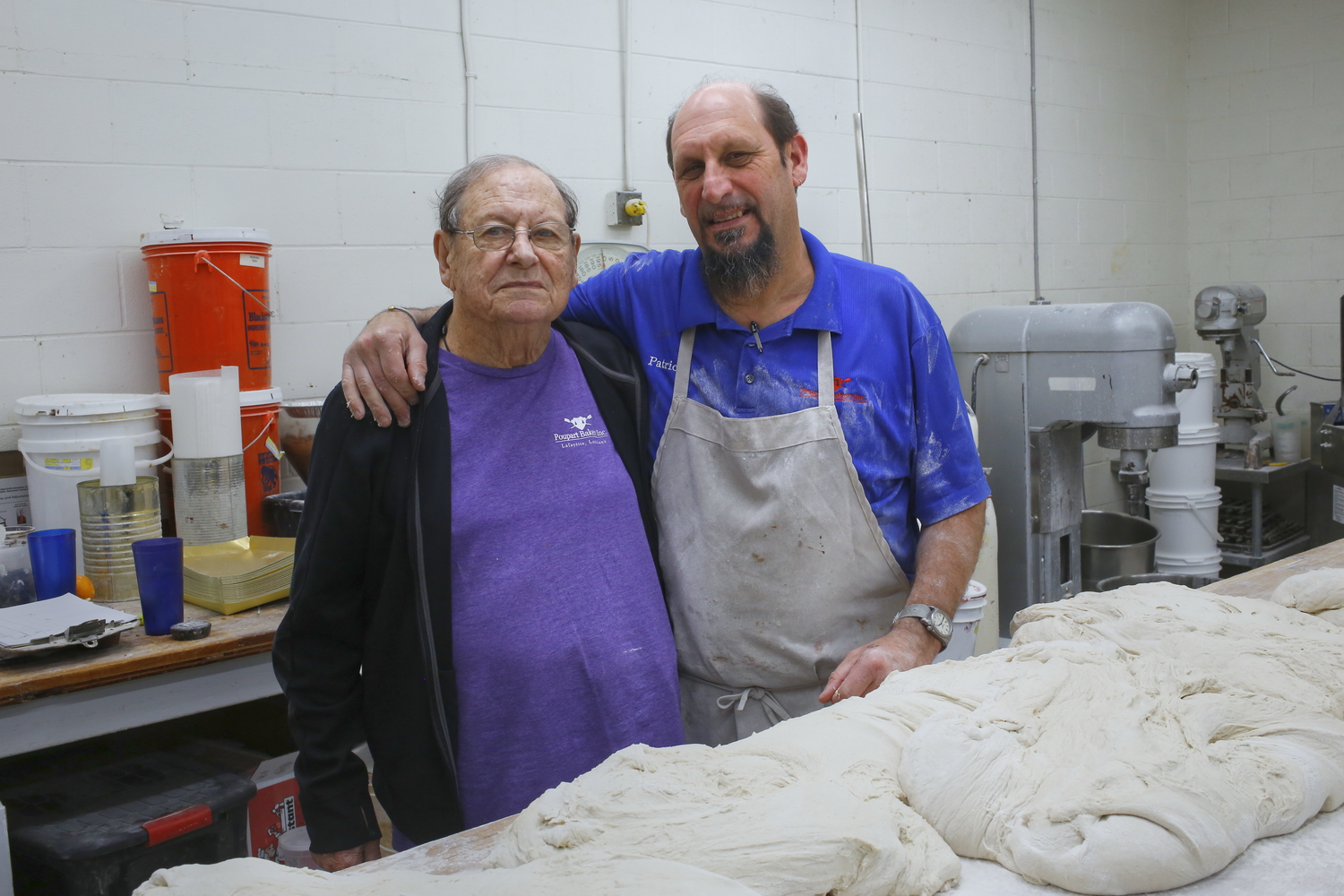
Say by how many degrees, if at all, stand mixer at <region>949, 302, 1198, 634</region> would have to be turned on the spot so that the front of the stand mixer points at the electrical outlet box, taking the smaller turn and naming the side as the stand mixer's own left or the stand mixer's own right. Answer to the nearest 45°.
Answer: approximately 180°

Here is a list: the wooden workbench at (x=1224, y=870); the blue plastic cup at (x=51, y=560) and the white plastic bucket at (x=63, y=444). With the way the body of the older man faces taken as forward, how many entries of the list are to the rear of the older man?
2

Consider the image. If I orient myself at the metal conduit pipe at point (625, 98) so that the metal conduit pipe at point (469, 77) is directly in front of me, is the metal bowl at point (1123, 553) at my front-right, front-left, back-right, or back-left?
back-left

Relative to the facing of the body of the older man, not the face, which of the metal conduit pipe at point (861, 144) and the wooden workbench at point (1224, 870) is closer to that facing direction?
the wooden workbench

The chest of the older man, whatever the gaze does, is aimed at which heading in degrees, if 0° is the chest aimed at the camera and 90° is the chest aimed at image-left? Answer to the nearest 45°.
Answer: approximately 315°

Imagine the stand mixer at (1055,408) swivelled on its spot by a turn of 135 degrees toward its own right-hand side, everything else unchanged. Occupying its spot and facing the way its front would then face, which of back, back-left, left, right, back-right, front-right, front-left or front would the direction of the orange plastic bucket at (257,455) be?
front

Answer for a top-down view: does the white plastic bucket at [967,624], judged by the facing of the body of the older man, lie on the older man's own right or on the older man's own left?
on the older man's own left

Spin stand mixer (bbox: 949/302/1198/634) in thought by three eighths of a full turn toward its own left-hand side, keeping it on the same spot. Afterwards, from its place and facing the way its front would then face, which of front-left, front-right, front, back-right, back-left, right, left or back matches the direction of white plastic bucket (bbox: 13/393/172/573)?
left

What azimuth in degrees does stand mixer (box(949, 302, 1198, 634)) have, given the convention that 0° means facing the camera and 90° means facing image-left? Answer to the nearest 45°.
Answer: approximately 270°

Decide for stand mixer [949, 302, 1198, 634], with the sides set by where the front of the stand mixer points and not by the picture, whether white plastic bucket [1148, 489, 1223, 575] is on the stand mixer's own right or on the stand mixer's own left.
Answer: on the stand mixer's own left

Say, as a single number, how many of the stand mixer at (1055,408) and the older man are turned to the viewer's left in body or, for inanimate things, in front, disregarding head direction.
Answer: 0
